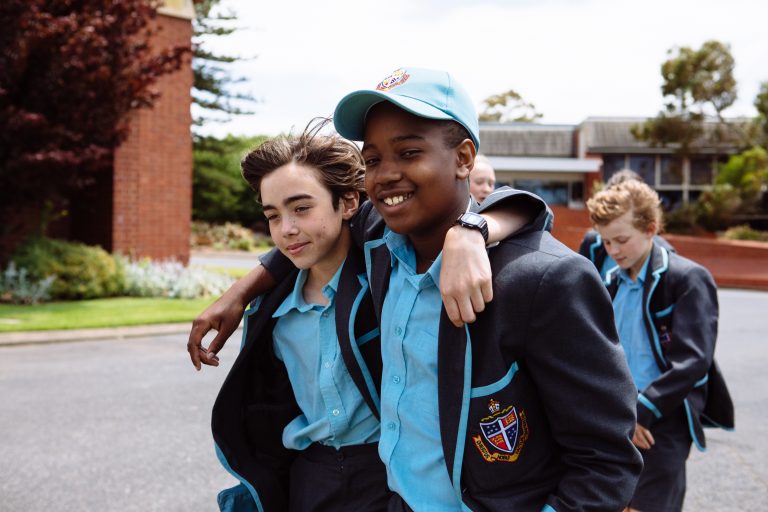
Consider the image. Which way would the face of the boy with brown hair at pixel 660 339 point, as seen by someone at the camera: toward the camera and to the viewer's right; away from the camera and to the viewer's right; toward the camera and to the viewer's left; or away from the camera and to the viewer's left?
toward the camera and to the viewer's left

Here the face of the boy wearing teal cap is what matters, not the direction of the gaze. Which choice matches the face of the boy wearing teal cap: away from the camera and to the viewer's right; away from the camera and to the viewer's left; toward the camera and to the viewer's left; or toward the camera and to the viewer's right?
toward the camera and to the viewer's left

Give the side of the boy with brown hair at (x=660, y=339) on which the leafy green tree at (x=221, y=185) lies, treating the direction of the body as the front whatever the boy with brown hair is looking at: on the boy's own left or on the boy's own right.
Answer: on the boy's own right

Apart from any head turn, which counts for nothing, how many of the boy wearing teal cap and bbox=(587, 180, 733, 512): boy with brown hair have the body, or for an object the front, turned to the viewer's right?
0

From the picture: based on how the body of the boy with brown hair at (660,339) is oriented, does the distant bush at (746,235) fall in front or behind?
behind

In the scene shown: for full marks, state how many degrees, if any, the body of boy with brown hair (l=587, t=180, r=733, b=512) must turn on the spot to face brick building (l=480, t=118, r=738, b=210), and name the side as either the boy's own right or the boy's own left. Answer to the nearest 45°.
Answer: approximately 135° to the boy's own right

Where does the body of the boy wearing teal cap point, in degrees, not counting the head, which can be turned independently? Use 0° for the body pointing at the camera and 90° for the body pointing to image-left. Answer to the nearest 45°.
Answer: approximately 45°

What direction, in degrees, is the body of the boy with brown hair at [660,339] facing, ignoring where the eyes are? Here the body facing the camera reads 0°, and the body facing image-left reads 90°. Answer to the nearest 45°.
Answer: approximately 45°

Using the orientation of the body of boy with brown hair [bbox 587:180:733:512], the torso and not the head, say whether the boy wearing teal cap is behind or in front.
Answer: in front

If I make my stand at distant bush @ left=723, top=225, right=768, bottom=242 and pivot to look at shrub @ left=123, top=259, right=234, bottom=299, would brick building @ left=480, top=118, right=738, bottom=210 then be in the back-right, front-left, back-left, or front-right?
back-right

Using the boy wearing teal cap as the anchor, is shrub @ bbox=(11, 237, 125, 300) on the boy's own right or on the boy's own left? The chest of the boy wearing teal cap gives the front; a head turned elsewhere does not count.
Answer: on the boy's own right
